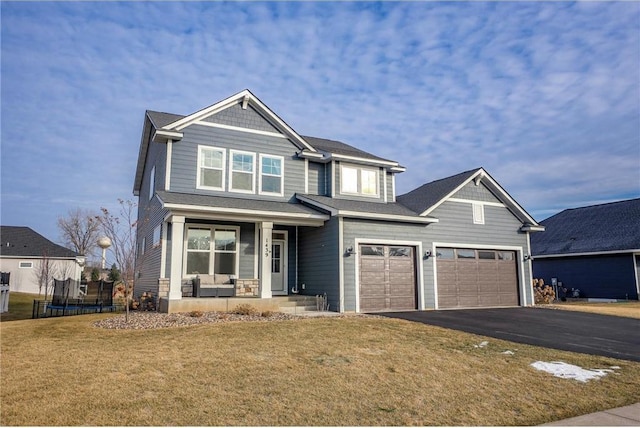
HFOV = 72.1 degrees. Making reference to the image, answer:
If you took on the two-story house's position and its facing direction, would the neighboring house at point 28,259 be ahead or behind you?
behind

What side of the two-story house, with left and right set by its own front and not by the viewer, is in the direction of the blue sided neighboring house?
left

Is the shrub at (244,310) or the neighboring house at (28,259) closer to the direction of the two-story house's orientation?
the shrub

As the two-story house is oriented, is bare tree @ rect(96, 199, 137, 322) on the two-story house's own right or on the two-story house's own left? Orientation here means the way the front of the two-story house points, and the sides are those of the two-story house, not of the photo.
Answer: on the two-story house's own right

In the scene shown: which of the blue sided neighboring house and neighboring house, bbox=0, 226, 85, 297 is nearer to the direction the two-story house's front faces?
the blue sided neighboring house

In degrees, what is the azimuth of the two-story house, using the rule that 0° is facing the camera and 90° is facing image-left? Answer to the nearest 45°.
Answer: approximately 315°

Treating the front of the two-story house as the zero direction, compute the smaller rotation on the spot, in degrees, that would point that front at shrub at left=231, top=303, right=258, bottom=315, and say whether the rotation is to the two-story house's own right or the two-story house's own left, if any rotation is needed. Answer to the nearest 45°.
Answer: approximately 90° to the two-story house's own right
